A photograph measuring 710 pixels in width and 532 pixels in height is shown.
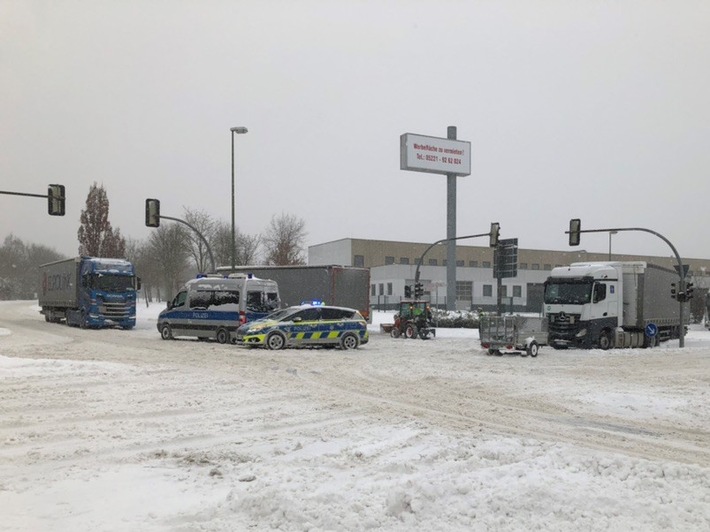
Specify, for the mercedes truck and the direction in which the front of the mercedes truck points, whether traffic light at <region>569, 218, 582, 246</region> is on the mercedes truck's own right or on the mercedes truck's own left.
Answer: on the mercedes truck's own right

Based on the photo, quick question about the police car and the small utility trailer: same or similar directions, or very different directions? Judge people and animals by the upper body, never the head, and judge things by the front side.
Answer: very different directions
